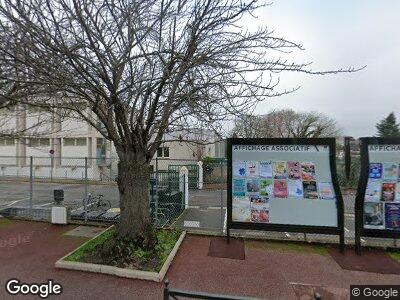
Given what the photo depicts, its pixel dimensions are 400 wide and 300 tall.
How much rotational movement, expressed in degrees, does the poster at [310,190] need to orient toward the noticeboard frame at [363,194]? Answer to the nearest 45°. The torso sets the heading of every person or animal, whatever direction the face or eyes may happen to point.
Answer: approximately 90° to its left

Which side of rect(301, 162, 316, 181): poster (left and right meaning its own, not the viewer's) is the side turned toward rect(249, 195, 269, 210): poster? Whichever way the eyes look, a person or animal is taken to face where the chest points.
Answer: right

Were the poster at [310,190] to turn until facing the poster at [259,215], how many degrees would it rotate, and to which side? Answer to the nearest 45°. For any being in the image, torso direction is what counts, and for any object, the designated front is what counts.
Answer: approximately 90° to its right

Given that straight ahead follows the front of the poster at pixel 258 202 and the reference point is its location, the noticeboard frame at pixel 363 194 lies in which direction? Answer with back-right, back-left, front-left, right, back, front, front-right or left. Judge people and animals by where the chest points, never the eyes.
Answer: left

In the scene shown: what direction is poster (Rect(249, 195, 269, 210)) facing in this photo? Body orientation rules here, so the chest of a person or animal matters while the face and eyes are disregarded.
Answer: toward the camera

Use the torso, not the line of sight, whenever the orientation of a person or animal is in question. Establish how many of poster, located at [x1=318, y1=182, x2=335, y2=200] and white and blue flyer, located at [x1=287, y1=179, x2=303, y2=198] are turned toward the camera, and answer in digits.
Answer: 2

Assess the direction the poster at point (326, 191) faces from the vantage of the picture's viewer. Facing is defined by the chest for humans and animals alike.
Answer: facing the viewer

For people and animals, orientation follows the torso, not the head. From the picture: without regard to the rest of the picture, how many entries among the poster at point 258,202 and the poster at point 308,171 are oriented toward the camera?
2

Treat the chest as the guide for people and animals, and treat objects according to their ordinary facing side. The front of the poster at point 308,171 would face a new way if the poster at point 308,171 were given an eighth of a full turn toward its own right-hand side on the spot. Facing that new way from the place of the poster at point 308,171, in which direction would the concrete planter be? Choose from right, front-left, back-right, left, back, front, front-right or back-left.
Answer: front

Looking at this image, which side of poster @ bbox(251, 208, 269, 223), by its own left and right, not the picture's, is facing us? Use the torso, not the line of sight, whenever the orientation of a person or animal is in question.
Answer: front

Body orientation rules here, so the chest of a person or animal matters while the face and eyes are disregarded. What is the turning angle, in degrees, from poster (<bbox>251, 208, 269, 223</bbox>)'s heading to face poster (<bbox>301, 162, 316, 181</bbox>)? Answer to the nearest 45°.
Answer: approximately 90° to its left

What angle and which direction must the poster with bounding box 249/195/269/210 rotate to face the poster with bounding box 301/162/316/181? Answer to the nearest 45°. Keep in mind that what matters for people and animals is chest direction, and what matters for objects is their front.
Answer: approximately 90° to its left

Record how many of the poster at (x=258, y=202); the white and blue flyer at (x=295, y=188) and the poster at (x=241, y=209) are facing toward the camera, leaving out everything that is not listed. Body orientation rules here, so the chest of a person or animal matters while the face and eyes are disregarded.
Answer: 3

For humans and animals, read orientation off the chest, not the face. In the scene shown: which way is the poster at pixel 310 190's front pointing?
toward the camera

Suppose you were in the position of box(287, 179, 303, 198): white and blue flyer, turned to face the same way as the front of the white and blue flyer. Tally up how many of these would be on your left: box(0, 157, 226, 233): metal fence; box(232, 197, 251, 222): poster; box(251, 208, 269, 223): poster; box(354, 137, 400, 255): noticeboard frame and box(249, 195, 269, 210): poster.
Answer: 1
